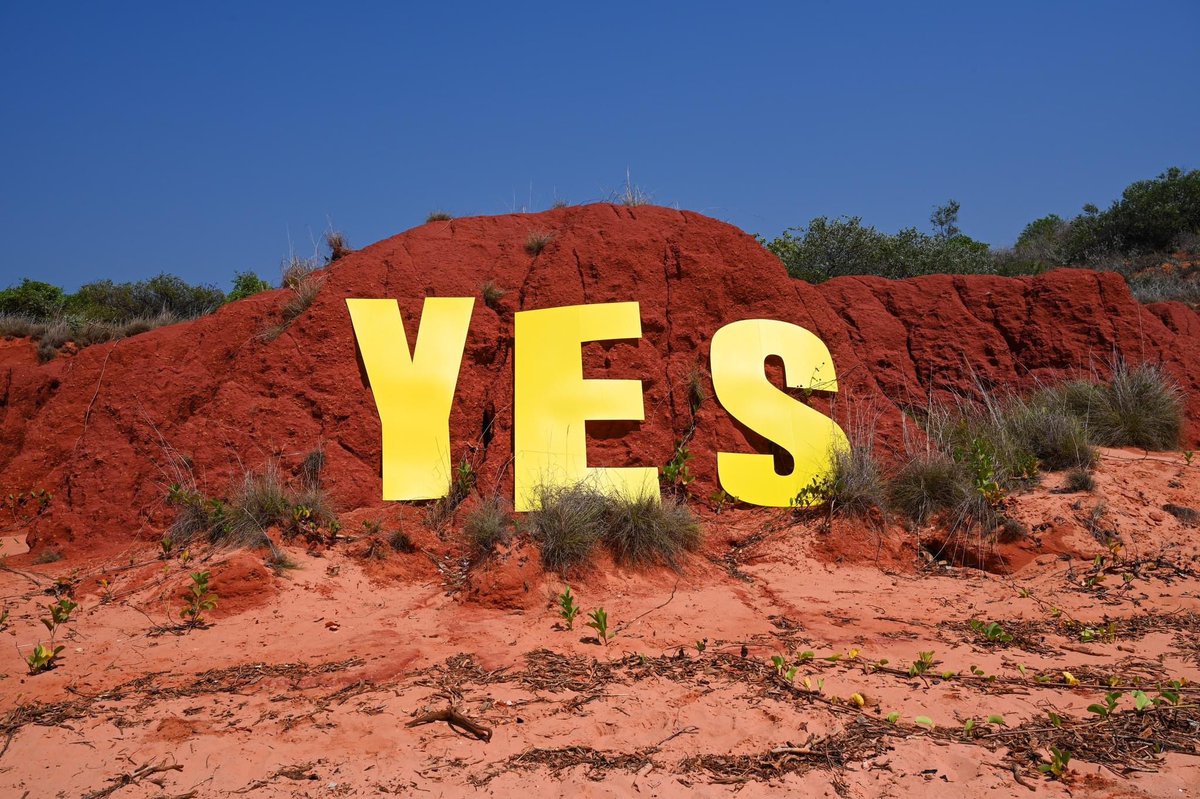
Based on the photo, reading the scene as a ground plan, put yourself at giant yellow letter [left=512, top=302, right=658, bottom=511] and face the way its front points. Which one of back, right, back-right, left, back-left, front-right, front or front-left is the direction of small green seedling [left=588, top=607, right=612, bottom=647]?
front

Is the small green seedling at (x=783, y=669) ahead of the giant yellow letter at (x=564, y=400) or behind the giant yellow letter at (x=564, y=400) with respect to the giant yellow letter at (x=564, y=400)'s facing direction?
ahead

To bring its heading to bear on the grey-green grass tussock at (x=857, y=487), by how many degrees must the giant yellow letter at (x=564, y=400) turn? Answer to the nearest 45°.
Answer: approximately 90° to its left

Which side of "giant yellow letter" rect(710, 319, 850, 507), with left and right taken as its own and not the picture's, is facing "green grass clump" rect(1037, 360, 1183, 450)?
left

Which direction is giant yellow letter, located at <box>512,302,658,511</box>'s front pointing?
toward the camera

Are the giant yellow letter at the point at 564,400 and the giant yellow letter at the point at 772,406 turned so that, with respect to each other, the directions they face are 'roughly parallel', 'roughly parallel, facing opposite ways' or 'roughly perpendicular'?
roughly parallel

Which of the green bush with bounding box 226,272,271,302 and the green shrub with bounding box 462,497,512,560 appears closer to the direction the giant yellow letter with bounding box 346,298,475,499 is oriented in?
the green shrub

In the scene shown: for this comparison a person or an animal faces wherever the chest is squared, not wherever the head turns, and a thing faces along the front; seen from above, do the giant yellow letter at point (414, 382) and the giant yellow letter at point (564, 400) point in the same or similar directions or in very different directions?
same or similar directions

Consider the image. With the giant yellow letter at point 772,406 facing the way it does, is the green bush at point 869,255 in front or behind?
behind

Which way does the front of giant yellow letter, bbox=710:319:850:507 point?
toward the camera

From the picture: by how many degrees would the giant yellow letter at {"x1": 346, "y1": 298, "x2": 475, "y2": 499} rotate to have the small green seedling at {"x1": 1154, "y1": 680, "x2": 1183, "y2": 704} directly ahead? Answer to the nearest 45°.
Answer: approximately 45° to its left

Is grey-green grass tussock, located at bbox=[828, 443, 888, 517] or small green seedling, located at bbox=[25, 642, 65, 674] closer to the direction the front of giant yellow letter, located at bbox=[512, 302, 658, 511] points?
the small green seedling

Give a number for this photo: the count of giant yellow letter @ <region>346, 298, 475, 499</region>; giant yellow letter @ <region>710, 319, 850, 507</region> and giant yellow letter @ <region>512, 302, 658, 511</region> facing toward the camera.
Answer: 3

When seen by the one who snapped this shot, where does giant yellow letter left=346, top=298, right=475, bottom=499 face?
facing the viewer

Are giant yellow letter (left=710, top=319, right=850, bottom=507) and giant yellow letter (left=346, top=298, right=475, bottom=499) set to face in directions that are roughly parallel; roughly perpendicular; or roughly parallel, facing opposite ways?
roughly parallel

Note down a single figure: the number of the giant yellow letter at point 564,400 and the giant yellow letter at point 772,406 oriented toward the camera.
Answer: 2

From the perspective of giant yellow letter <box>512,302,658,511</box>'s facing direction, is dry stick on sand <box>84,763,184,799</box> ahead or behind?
ahead

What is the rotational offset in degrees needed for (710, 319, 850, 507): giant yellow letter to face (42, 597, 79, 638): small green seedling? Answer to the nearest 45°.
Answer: approximately 45° to its right

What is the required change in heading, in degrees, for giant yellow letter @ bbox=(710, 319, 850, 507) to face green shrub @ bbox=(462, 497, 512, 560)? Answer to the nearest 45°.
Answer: approximately 45° to its right

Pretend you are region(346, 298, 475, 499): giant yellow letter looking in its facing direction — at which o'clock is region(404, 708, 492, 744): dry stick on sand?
The dry stick on sand is roughly at 12 o'clock from the giant yellow letter.
